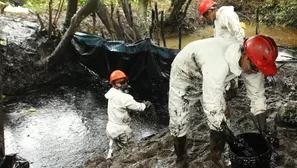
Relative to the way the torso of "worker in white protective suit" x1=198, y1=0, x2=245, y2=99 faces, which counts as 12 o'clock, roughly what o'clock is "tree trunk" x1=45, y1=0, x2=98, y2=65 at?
The tree trunk is roughly at 1 o'clock from the worker in white protective suit.

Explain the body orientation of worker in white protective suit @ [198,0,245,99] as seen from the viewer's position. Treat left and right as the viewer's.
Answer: facing to the left of the viewer

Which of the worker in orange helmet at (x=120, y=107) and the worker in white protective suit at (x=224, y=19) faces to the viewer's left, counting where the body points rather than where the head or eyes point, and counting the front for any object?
the worker in white protective suit

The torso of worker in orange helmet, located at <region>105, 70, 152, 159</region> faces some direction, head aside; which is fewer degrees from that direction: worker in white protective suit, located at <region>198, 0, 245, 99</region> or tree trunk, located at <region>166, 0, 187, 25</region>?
the worker in white protective suit

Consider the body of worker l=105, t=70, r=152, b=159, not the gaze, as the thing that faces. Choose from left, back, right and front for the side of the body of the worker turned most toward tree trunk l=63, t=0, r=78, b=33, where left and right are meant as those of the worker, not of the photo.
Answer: left

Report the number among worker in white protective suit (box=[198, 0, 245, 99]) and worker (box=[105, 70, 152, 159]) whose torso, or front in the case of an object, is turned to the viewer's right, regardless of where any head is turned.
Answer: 1

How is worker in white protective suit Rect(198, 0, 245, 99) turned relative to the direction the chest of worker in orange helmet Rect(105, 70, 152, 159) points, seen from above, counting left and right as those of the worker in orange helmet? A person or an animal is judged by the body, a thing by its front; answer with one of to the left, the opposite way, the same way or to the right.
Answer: the opposite way

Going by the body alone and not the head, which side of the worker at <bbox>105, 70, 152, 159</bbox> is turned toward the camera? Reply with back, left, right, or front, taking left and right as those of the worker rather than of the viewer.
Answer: right

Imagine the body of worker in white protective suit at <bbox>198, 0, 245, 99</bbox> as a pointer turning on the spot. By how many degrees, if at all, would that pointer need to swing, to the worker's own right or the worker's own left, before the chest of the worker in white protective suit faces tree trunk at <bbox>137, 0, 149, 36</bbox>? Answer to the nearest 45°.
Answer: approximately 45° to the worker's own right

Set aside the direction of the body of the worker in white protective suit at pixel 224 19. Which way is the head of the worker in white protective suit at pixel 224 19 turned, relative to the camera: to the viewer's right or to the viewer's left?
to the viewer's left

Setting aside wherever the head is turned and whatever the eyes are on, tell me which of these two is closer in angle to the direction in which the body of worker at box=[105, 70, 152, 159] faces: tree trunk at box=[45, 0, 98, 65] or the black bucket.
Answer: the black bucket
